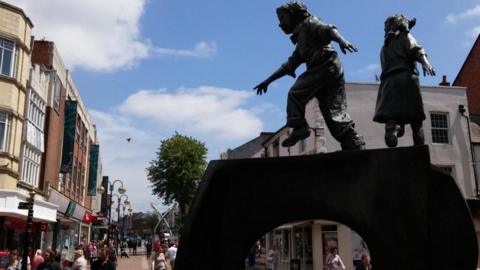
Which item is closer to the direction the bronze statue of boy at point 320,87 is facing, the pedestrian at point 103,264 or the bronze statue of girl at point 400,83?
the pedestrian

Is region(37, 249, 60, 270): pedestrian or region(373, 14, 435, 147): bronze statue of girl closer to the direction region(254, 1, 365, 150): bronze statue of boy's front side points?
the pedestrian

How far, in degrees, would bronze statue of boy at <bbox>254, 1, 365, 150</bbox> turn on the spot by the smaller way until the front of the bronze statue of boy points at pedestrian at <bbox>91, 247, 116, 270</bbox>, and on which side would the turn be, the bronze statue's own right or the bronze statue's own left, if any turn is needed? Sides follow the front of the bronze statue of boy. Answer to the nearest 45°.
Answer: approximately 45° to the bronze statue's own right

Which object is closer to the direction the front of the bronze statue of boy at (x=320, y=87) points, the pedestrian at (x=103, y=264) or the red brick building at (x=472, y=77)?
the pedestrian

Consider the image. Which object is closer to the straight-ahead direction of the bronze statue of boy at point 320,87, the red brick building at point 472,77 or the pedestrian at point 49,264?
the pedestrian

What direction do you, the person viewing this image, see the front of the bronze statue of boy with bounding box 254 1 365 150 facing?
facing to the left of the viewer

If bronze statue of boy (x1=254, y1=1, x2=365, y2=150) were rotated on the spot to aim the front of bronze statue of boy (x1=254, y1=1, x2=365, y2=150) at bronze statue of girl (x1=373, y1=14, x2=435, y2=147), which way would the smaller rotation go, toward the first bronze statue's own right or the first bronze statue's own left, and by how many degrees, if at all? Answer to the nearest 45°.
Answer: approximately 180°

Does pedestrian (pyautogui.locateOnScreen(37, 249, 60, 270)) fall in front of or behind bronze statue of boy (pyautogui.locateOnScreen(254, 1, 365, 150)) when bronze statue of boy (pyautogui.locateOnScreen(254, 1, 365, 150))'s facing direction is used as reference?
in front

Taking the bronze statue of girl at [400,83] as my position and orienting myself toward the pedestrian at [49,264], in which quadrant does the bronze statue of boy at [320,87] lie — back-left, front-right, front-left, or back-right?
front-left
